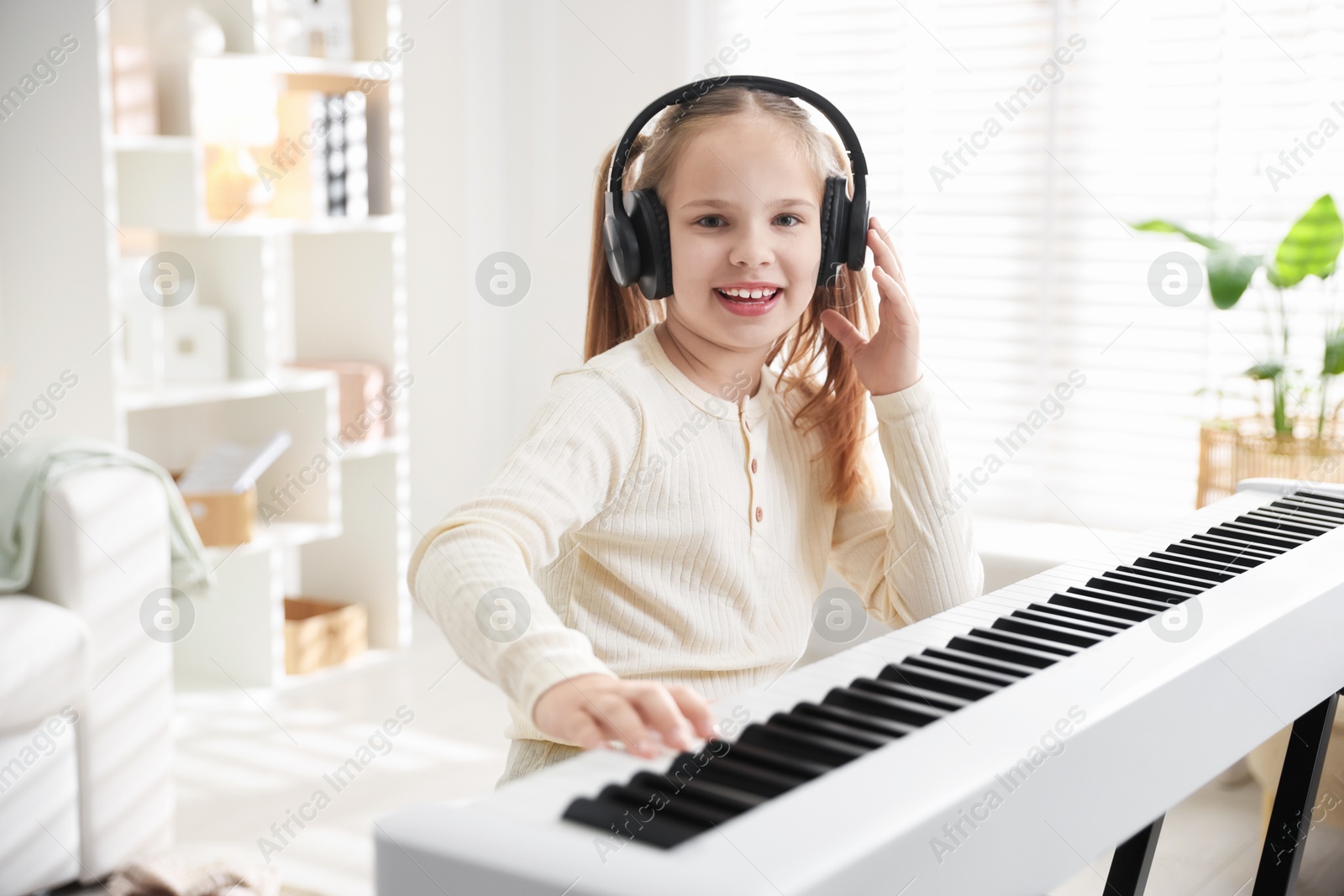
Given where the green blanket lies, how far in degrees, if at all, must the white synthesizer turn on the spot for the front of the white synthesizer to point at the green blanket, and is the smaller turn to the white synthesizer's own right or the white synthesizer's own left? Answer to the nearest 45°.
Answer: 0° — it already faces it

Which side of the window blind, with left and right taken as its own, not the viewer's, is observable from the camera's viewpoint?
front

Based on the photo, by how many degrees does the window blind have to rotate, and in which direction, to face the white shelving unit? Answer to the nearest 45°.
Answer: approximately 90° to its right

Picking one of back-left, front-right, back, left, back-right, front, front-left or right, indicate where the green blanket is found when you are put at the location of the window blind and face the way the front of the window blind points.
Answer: front-right

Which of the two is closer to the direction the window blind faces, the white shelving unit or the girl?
the girl

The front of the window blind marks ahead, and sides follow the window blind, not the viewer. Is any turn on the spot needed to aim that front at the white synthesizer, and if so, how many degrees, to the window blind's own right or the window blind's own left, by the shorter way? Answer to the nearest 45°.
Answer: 0° — it already faces it

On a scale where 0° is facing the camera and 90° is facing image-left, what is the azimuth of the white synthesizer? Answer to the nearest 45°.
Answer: approximately 135°

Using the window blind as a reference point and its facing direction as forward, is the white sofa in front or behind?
in front

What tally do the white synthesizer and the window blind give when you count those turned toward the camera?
1

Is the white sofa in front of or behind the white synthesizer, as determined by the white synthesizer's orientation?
in front
